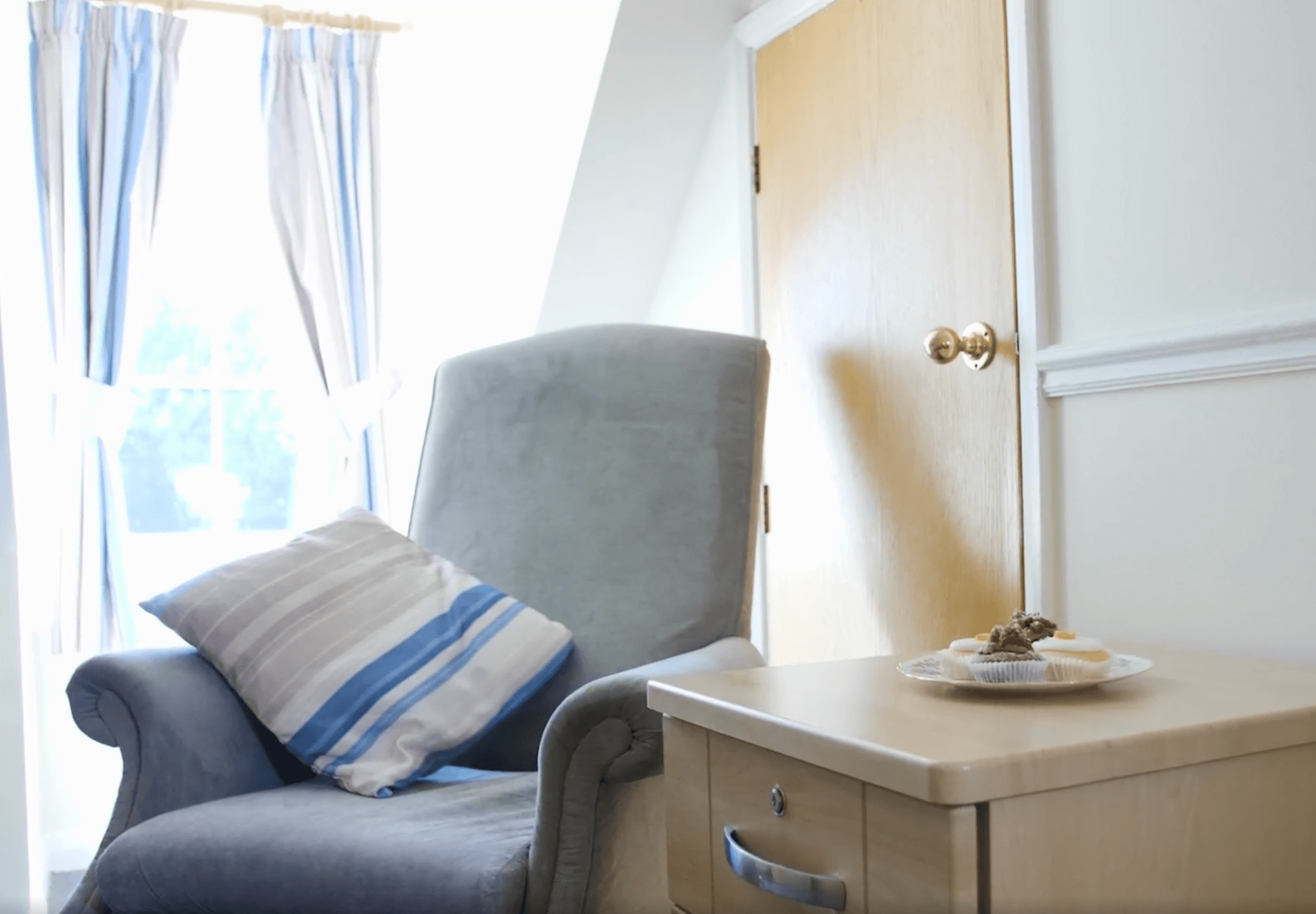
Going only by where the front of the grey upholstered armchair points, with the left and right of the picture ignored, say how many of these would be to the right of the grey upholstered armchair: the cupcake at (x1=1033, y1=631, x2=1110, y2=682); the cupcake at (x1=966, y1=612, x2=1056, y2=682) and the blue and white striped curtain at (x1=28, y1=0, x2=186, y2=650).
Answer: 1

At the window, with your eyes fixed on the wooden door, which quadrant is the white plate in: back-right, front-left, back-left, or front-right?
front-right

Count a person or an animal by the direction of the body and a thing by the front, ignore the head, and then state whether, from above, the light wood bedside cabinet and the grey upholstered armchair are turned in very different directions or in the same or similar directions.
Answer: same or similar directions

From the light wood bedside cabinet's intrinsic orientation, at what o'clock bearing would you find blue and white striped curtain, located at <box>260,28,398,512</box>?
The blue and white striped curtain is roughly at 3 o'clock from the light wood bedside cabinet.

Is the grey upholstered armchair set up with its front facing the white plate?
no

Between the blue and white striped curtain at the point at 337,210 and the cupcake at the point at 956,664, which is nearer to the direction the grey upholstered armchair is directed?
the cupcake

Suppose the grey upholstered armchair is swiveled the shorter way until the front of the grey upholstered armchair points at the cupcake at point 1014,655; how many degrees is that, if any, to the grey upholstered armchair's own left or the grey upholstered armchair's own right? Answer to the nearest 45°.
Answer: approximately 90° to the grey upholstered armchair's own left

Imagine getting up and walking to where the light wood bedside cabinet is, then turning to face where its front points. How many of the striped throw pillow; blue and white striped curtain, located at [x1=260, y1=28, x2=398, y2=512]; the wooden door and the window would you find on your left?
0

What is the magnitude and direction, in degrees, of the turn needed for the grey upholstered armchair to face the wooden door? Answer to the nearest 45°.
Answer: approximately 135° to its left

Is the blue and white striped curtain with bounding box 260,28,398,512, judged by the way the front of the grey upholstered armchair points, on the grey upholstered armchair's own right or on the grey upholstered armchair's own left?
on the grey upholstered armchair's own right

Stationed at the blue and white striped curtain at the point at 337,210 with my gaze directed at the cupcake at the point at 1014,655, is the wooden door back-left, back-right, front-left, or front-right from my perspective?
front-left

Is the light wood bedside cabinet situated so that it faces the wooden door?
no

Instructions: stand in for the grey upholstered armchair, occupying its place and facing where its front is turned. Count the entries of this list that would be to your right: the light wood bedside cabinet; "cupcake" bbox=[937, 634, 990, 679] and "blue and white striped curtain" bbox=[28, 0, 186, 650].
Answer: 1

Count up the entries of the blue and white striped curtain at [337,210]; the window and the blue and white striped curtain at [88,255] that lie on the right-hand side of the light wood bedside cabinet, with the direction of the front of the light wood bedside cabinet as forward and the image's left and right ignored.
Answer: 3

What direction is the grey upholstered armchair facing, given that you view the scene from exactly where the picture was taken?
facing the viewer and to the left of the viewer

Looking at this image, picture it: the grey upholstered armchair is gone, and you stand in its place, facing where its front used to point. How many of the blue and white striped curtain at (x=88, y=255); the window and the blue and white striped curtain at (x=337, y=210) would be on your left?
0

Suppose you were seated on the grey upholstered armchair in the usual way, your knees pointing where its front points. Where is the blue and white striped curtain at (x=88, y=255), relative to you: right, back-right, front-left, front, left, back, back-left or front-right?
right

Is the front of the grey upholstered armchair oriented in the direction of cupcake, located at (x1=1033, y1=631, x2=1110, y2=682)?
no

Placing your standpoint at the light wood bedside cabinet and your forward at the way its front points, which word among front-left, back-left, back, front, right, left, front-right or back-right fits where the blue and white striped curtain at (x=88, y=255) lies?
right

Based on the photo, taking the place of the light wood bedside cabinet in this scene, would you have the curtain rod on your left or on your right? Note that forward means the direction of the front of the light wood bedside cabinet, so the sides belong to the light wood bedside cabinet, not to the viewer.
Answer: on your right

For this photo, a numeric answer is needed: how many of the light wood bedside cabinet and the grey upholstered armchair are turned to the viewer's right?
0
